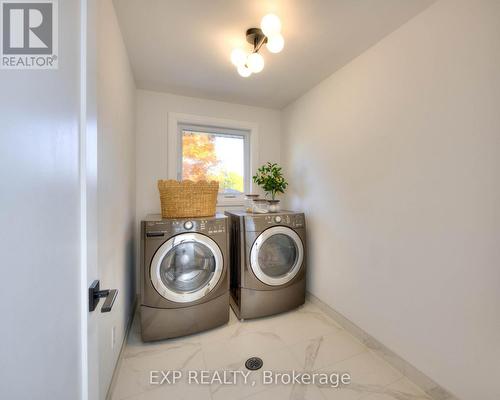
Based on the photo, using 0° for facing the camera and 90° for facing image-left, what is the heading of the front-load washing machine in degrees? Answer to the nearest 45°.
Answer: approximately 0°

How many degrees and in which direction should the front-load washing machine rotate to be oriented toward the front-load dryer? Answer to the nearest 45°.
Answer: approximately 90° to its left
